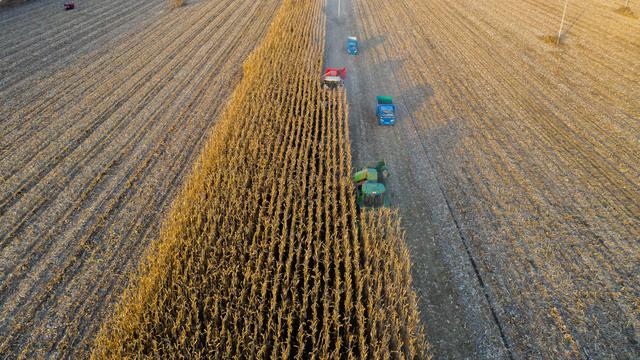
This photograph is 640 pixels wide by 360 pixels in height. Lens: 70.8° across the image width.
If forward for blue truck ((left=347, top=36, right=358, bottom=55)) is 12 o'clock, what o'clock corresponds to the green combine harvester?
The green combine harvester is roughly at 12 o'clock from the blue truck.

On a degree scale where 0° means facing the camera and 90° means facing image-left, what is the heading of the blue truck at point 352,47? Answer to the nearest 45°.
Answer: approximately 0°

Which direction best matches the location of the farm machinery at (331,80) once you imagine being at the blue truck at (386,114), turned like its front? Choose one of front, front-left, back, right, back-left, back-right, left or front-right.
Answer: back-right

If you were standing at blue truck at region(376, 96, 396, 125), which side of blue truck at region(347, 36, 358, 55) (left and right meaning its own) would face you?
front

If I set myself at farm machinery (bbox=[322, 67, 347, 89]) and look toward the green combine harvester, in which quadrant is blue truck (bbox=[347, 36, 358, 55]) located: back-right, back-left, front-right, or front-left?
back-left

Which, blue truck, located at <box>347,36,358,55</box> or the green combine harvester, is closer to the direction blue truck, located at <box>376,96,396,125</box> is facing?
the green combine harvester

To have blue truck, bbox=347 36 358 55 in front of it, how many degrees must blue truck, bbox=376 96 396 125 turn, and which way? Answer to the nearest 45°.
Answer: approximately 180°

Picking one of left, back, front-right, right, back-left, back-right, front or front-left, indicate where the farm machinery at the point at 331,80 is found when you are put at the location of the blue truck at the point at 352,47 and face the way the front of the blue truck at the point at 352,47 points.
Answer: front

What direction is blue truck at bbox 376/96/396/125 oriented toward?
toward the camera

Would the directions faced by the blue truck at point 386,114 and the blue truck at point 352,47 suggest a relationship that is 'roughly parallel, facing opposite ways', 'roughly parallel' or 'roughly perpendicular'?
roughly parallel

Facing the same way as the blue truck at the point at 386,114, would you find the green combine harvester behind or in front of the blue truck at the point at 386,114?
in front

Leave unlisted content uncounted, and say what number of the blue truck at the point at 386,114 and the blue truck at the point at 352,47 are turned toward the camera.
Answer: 2
